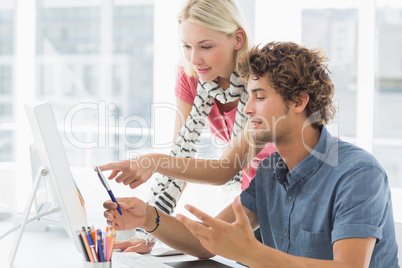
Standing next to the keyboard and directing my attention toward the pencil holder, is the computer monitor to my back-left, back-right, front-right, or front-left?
front-right

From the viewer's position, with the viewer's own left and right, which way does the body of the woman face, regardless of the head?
facing the viewer and to the left of the viewer

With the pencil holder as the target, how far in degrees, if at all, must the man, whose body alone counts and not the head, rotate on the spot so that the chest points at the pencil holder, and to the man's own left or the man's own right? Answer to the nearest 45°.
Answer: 0° — they already face it

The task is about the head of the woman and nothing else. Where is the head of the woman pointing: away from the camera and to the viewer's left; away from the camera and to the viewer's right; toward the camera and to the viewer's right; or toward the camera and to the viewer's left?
toward the camera and to the viewer's left

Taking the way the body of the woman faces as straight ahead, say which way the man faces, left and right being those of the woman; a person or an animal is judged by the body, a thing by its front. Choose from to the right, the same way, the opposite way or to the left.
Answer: the same way

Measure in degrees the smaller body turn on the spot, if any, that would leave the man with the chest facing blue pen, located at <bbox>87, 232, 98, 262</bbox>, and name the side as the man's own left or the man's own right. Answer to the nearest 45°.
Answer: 0° — they already face it

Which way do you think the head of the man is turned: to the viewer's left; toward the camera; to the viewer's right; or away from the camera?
to the viewer's left

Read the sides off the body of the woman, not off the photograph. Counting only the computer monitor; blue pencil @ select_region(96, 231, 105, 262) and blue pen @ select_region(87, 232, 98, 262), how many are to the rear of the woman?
0

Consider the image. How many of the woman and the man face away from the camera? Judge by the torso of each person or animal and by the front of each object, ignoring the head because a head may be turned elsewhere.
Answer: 0

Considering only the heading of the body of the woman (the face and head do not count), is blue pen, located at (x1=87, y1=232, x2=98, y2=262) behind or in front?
in front

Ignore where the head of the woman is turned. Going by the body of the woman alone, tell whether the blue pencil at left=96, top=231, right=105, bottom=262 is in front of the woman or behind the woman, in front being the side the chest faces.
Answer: in front

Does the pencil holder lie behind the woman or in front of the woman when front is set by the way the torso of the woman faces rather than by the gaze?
in front
